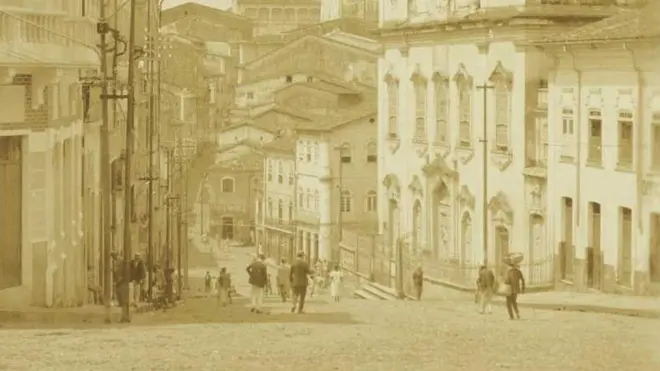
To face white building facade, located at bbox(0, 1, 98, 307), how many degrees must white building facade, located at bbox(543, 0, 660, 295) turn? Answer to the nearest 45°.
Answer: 0° — it already faces it

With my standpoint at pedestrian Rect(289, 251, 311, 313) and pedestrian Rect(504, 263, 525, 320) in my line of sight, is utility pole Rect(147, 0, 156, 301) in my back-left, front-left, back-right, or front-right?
back-left

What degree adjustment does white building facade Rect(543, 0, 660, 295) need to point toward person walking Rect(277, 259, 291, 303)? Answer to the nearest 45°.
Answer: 0° — it already faces them

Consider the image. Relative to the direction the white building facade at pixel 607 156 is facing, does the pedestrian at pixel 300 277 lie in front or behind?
in front

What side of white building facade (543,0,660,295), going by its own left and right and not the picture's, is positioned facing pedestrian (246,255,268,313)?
front

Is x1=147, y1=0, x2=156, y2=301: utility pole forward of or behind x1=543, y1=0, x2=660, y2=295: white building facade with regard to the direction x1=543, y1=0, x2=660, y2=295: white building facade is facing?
forward

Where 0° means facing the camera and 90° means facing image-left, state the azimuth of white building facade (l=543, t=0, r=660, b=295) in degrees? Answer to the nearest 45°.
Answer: approximately 45°
